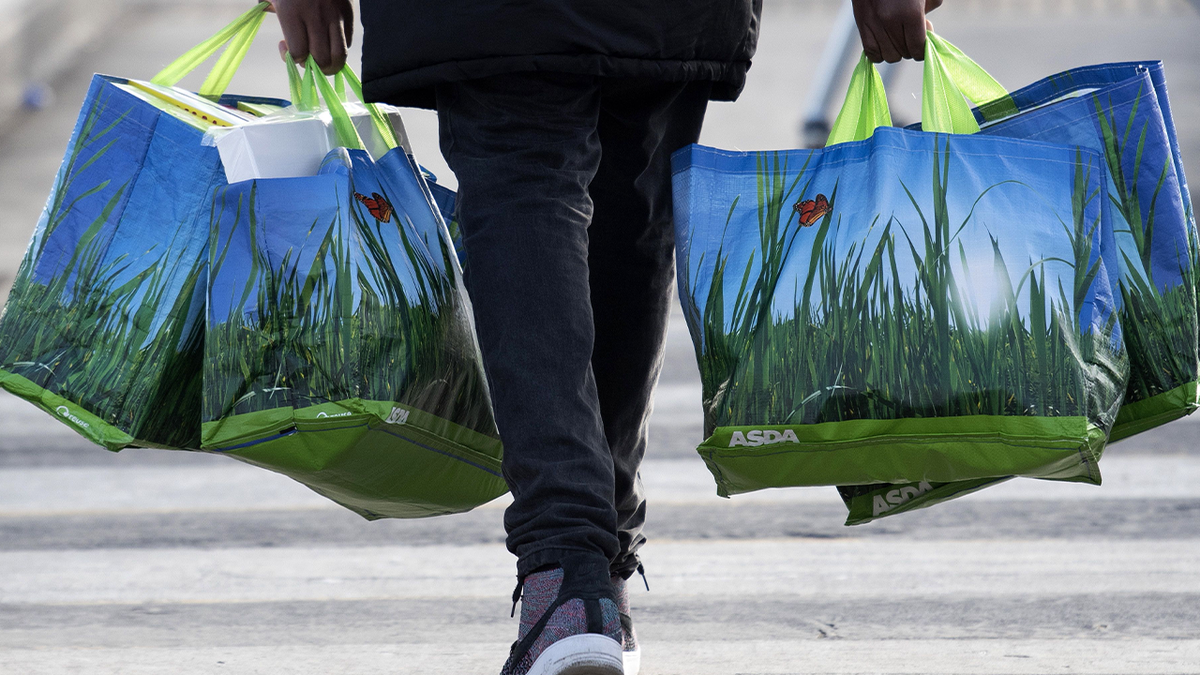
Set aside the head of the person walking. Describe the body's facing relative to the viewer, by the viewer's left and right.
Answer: facing away from the viewer
